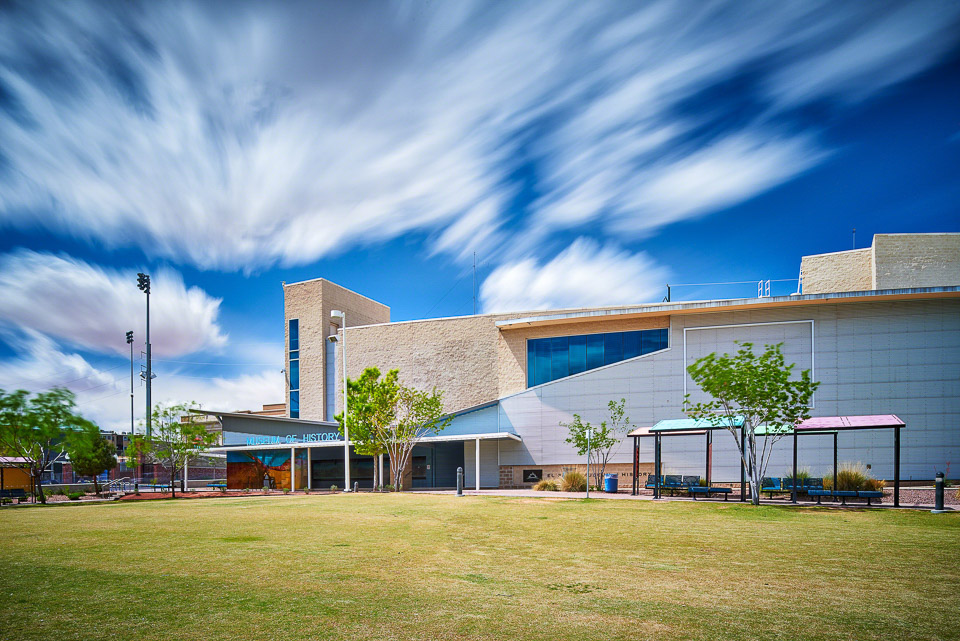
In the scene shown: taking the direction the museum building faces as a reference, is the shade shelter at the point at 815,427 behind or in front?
in front

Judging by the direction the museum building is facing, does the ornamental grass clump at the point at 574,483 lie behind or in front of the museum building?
in front

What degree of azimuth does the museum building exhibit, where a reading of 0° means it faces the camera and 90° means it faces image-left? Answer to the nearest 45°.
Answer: approximately 0°

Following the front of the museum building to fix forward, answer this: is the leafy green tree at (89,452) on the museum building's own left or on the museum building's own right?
on the museum building's own right

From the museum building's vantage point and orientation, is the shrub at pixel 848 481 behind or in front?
in front
